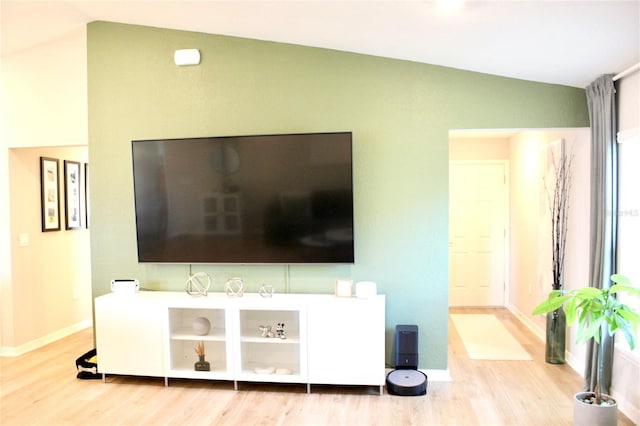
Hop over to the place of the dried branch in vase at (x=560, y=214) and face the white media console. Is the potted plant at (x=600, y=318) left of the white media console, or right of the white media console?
left

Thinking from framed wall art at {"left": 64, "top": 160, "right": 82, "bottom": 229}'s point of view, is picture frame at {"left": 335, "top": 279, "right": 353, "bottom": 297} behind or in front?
in front

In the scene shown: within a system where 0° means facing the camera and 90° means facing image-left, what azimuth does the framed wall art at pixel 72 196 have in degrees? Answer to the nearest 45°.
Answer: approximately 315°

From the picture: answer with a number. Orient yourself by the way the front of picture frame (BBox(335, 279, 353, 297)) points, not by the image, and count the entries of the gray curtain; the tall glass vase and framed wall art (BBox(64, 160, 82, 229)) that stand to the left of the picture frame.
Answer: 2

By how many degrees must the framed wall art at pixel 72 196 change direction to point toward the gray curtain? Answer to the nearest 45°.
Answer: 0° — it already faces it

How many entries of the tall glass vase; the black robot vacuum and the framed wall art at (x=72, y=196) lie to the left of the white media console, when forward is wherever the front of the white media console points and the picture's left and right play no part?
2

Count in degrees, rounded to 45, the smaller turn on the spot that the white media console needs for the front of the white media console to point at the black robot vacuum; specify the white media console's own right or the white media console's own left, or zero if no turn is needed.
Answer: approximately 90° to the white media console's own left

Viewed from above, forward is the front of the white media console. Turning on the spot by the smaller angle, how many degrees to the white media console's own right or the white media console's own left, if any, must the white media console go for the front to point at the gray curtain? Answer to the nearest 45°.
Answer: approximately 90° to the white media console's own left

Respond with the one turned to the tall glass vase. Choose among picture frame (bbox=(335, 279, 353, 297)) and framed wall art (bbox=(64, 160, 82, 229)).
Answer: the framed wall art

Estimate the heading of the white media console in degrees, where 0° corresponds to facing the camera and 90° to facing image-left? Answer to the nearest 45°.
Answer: approximately 0°

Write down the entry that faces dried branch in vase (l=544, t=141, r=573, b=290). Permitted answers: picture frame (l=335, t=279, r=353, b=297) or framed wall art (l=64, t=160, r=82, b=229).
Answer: the framed wall art

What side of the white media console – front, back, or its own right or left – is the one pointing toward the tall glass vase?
left

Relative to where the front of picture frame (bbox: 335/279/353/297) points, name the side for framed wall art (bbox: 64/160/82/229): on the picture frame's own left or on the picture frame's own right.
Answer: on the picture frame's own right
